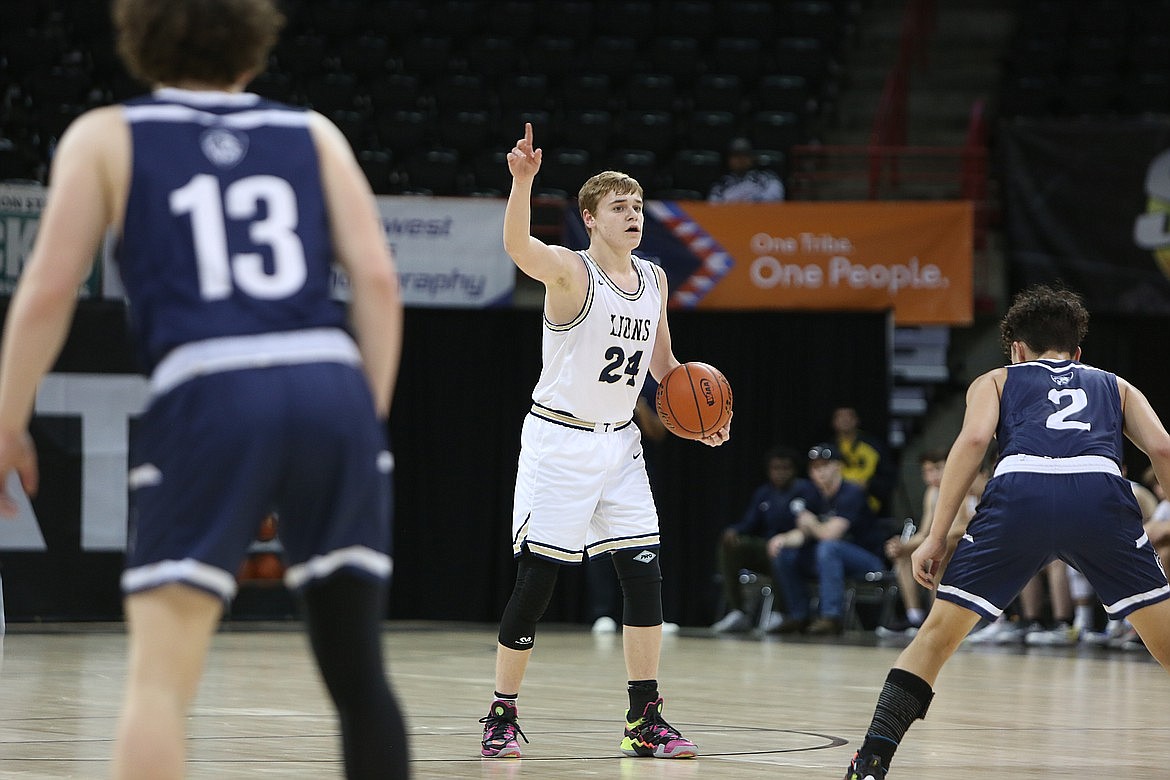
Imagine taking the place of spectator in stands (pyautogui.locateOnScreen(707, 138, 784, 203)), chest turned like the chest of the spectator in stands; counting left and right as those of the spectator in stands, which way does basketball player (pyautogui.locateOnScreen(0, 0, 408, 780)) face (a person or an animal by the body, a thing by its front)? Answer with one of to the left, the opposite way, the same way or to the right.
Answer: the opposite way

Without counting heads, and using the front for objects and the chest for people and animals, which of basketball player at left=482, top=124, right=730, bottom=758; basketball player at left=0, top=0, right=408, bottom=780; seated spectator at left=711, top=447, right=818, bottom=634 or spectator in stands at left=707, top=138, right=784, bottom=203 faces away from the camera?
basketball player at left=0, top=0, right=408, bottom=780

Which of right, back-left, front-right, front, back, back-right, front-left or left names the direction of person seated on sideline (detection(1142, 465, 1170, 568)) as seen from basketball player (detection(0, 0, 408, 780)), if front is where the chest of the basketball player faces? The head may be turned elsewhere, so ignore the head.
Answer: front-right

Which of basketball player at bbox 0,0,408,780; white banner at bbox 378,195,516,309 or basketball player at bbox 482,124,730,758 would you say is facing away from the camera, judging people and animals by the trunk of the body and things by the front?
basketball player at bbox 0,0,408,780

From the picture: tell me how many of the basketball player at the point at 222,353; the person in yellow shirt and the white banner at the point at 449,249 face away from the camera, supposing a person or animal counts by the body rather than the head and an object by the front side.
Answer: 1

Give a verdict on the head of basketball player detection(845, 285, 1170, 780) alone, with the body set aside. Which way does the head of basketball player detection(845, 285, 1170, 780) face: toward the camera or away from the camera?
away from the camera

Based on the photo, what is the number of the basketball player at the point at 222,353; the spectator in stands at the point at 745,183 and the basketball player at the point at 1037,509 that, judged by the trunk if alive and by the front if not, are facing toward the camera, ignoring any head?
1

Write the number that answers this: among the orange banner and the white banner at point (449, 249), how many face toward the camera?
2

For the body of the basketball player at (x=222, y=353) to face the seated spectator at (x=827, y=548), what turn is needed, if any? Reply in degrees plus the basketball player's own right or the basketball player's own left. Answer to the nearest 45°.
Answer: approximately 45° to the basketball player's own right

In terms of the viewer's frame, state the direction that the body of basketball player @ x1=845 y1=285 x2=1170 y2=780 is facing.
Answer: away from the camera

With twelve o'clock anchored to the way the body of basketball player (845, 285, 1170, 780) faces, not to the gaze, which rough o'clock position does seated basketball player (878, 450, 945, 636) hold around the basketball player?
The seated basketball player is roughly at 12 o'clock from the basketball player.

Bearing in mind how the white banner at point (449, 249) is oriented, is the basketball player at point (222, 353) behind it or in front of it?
in front
